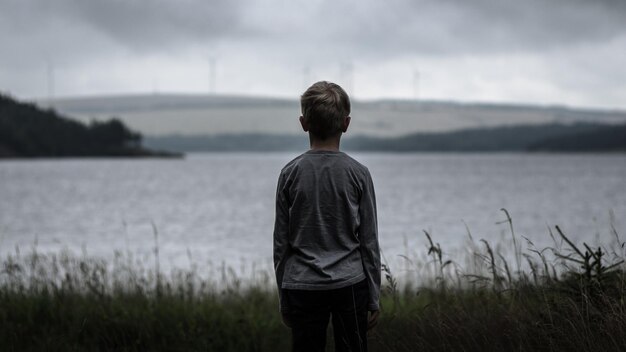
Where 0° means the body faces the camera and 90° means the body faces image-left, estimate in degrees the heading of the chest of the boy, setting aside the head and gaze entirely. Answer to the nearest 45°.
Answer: approximately 180°

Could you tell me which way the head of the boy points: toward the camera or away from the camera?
away from the camera
